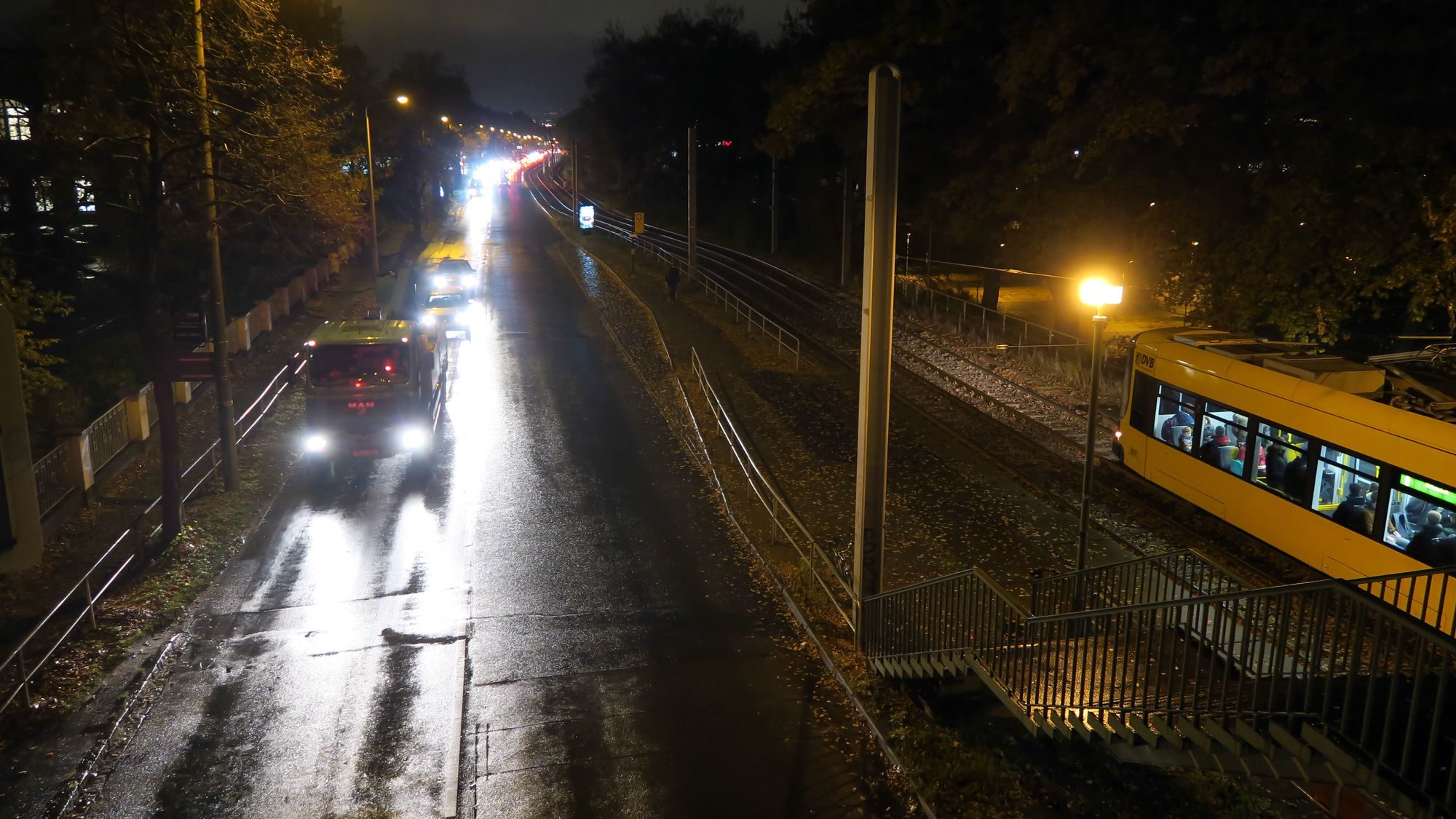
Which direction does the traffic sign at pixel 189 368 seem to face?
away from the camera

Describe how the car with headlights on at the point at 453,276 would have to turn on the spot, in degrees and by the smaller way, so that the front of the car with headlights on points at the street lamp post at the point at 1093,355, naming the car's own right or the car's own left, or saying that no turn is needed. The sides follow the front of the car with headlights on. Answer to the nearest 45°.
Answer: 0° — it already faces it

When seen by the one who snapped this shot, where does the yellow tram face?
facing away from the viewer and to the left of the viewer

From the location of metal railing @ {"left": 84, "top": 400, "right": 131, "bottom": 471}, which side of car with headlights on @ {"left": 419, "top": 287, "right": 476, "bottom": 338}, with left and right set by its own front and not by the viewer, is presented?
front

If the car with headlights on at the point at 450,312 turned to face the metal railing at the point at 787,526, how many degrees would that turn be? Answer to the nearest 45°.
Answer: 0° — it already faces it

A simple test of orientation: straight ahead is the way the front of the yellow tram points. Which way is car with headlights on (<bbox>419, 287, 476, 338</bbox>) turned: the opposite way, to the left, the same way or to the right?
the opposite way
